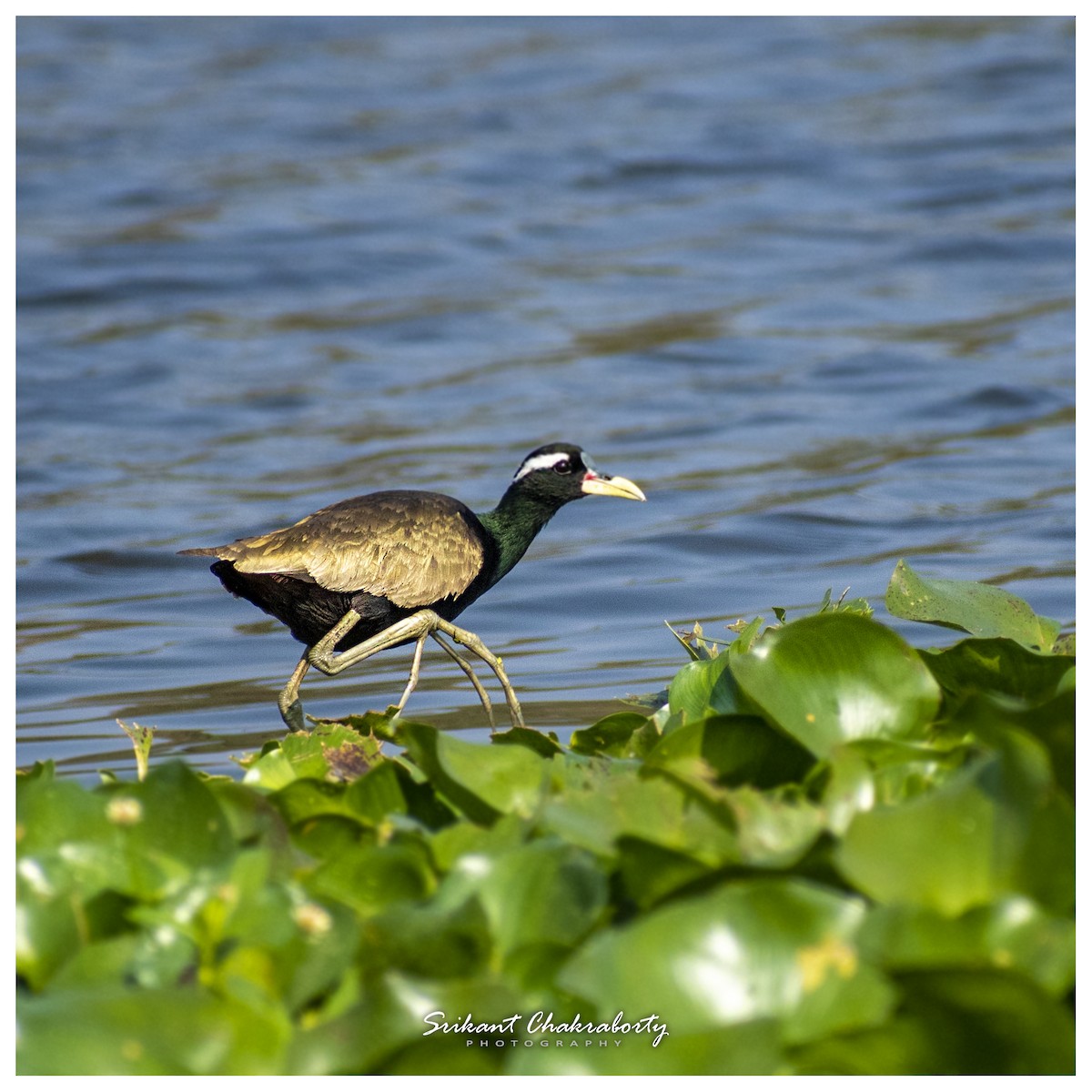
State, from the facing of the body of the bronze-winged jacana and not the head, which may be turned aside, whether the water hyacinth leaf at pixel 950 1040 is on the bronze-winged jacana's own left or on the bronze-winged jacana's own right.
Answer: on the bronze-winged jacana's own right

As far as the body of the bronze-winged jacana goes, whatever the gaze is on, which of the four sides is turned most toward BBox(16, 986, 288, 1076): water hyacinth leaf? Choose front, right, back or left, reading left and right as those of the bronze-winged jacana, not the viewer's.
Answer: right

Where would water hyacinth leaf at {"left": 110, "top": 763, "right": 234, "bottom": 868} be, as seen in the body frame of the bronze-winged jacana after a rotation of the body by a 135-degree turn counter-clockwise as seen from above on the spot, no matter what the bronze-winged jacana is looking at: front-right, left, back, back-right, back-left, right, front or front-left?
back-left

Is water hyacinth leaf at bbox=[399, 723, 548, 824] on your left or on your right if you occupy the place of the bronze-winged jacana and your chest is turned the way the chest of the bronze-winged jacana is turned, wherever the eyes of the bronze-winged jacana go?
on your right

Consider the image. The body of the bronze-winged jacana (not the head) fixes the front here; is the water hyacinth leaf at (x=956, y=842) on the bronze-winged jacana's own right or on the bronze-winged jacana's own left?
on the bronze-winged jacana's own right

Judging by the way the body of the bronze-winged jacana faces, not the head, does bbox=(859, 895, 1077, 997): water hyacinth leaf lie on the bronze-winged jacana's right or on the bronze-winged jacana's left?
on the bronze-winged jacana's right

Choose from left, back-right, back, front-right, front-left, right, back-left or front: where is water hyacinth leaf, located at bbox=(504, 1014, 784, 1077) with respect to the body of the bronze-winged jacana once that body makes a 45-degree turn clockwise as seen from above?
front-right

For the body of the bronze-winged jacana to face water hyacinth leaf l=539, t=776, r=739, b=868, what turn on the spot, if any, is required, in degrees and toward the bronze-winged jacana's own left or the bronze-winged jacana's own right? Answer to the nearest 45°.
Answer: approximately 90° to the bronze-winged jacana's own right

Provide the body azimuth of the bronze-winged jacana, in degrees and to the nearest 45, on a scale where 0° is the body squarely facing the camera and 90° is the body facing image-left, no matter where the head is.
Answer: approximately 270°

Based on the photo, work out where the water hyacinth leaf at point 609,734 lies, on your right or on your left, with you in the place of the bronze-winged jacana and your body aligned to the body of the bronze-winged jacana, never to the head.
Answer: on your right

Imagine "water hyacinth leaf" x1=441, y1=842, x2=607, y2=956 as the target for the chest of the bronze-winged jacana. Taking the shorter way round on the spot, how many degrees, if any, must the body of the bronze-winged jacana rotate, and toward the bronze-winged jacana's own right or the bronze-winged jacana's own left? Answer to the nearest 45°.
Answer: approximately 90° to the bronze-winged jacana's own right
